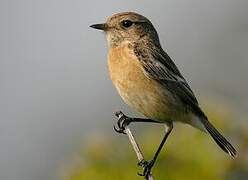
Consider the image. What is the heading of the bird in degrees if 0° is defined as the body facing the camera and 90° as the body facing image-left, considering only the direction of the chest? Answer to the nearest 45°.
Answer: approximately 90°
